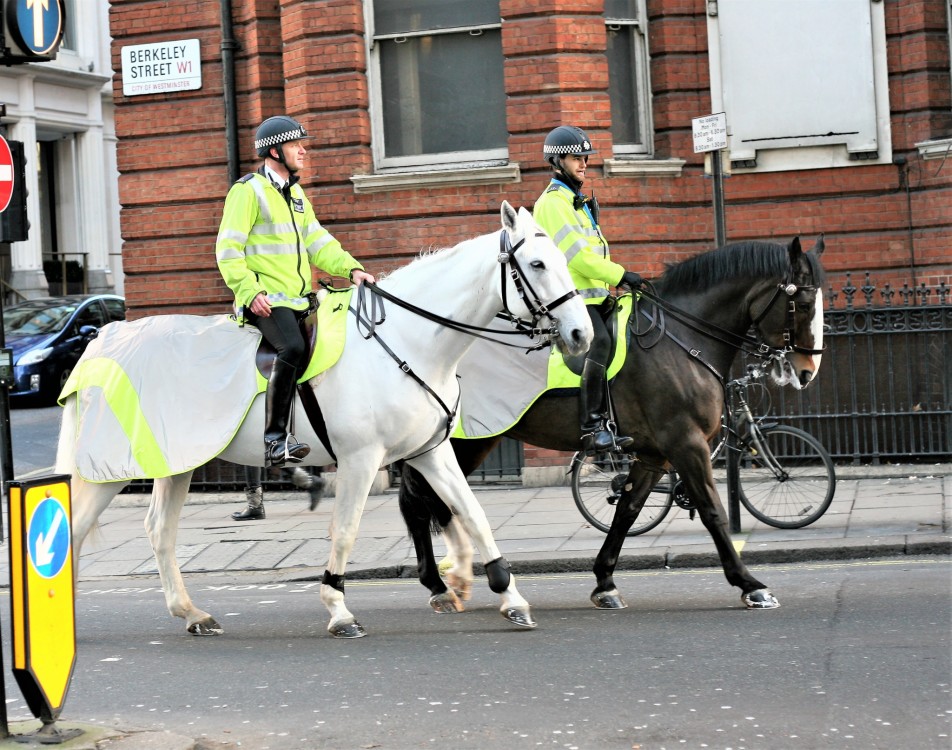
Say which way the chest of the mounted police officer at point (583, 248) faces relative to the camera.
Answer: to the viewer's right

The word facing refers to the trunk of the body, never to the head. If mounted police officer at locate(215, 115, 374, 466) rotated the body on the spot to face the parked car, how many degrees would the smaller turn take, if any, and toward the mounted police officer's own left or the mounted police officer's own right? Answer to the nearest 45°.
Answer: approximately 135° to the mounted police officer's own left

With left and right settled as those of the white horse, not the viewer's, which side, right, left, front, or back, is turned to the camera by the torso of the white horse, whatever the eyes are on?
right

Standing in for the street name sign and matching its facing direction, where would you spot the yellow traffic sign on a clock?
The yellow traffic sign is roughly at 12 o'clock from the street name sign.

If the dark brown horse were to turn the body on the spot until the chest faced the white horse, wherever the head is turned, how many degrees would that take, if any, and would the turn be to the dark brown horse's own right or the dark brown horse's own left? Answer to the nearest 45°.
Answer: approximately 135° to the dark brown horse's own right

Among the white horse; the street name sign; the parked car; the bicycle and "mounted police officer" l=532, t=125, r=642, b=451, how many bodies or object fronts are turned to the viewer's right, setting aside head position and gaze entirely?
3

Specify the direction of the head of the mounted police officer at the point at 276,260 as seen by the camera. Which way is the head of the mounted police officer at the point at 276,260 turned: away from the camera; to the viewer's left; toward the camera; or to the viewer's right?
to the viewer's right

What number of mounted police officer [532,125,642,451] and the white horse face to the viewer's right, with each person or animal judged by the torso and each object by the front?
2

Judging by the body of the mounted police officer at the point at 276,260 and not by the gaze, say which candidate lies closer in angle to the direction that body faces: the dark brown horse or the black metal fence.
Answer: the dark brown horse

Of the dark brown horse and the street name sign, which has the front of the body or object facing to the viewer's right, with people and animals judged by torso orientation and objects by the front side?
the dark brown horse

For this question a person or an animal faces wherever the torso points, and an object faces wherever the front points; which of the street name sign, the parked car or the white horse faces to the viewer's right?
the white horse

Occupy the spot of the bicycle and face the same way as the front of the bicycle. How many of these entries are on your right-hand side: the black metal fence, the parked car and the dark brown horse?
1

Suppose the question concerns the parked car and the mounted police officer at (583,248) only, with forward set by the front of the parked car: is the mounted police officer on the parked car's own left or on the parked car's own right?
on the parked car's own left

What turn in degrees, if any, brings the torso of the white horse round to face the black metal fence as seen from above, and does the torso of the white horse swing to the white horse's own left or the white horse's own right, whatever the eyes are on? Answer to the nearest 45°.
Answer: approximately 45° to the white horse's own left
